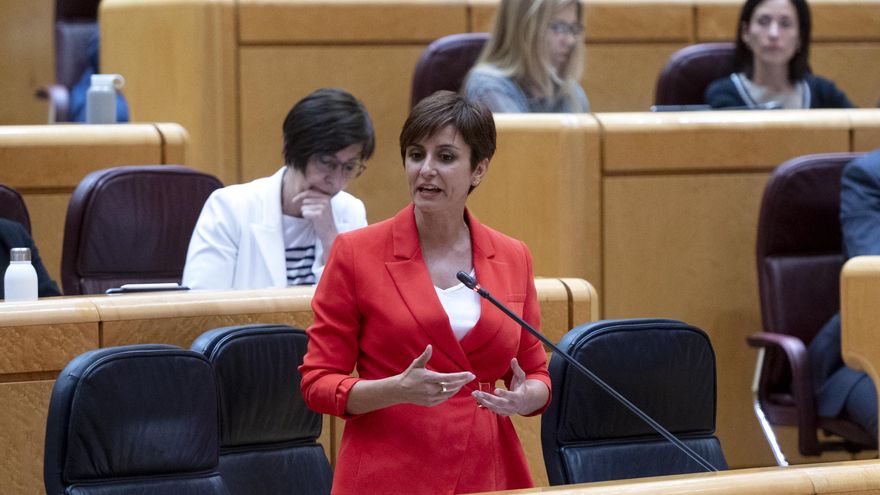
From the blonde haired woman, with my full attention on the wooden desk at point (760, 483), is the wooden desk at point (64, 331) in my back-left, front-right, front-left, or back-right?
front-right

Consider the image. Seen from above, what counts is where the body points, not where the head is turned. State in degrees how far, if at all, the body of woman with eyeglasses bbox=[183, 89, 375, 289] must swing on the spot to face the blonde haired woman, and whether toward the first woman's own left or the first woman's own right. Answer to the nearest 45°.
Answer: approximately 90° to the first woman's own left

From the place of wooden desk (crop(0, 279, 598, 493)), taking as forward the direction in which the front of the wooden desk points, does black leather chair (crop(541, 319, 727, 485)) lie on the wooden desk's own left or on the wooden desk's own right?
on the wooden desk's own left

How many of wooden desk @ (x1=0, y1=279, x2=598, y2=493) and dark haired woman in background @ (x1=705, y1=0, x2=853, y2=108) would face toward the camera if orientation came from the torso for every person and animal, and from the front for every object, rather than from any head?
2

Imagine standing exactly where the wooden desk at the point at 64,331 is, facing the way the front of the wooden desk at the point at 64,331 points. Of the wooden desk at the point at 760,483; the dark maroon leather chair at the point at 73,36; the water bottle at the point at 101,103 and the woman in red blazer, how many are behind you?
2

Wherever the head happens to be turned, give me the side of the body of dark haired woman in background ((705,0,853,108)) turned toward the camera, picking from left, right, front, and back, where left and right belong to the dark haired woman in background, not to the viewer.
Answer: front

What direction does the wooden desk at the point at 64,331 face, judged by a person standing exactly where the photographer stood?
facing the viewer

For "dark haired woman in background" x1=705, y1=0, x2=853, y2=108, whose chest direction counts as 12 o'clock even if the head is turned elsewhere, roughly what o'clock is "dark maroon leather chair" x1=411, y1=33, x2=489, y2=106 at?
The dark maroon leather chair is roughly at 3 o'clock from the dark haired woman in background.

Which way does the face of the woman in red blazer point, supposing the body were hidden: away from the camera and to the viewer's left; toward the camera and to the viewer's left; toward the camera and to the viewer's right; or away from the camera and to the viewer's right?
toward the camera and to the viewer's left

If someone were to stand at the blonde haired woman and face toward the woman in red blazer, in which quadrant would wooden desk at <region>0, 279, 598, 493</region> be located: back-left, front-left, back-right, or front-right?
front-right

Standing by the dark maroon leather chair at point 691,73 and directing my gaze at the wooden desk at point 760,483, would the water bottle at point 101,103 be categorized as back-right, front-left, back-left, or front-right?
front-right

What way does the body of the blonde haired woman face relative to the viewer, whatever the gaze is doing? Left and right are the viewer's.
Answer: facing the viewer and to the right of the viewer

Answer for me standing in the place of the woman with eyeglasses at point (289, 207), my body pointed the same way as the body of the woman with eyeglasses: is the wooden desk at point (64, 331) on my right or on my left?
on my right
